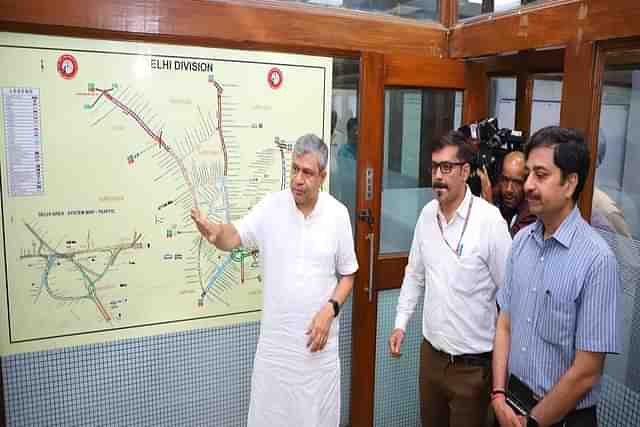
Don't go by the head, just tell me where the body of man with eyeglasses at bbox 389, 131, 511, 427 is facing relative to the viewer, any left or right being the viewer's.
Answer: facing the viewer and to the left of the viewer

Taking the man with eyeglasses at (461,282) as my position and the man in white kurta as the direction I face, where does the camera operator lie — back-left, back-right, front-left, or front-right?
back-right

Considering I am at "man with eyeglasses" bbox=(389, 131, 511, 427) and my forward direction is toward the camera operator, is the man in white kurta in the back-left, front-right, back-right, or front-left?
back-left

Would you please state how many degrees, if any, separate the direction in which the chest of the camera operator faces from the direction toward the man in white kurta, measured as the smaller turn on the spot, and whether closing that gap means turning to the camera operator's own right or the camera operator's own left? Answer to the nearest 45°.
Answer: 0° — they already face them

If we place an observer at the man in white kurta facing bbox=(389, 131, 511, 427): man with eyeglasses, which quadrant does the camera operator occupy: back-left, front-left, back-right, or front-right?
front-left

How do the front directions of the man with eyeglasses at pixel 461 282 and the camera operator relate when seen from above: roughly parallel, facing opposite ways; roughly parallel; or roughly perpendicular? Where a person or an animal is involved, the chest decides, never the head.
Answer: roughly parallel

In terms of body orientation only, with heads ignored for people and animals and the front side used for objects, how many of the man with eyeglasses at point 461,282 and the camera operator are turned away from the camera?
0
